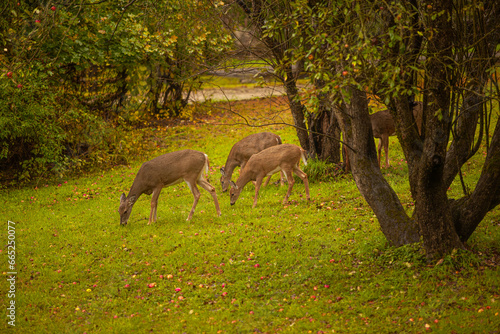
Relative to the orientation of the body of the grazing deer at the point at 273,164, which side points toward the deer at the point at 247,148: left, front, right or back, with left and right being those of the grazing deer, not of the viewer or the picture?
right

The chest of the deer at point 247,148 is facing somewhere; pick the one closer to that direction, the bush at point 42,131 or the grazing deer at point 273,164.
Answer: the bush

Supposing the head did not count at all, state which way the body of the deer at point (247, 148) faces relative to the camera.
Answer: to the viewer's left

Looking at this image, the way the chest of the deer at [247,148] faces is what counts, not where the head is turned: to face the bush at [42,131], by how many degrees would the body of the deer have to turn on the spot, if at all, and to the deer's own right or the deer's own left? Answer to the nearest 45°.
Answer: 0° — it already faces it

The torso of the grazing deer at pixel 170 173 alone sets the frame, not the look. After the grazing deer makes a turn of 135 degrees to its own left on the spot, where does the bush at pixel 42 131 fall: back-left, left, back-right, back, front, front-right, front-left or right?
back

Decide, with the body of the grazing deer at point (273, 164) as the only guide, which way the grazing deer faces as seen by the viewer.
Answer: to the viewer's left

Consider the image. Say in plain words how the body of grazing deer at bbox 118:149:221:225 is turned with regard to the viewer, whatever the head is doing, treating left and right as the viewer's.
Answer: facing to the left of the viewer

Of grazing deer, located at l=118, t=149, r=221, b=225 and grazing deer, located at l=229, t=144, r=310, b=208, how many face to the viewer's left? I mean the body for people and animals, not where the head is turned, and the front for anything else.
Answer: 2
